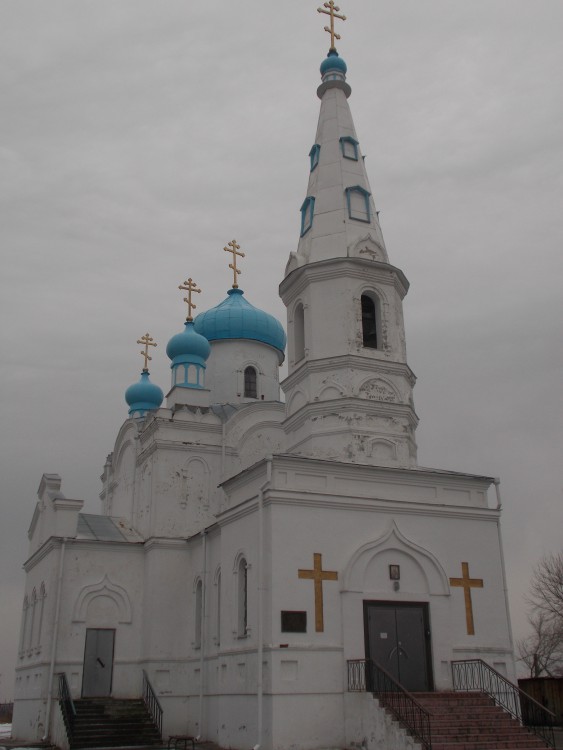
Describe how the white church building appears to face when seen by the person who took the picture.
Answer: facing the viewer and to the right of the viewer
